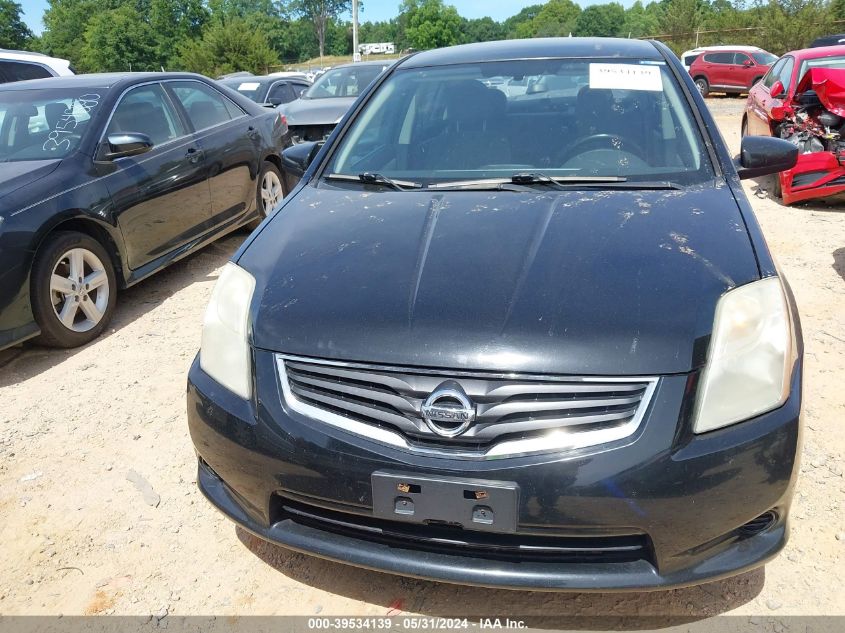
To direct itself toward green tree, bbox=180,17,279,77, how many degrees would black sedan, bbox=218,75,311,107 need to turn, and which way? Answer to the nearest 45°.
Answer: approximately 135° to its right

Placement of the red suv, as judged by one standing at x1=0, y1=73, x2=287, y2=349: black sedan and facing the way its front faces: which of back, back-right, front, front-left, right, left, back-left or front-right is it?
back

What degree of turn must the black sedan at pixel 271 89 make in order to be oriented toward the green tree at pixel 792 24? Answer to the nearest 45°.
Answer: approximately 180°

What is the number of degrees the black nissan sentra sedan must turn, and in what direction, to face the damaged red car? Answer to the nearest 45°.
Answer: approximately 135° to its left

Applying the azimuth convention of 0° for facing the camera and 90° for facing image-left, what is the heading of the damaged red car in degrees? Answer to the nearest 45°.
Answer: approximately 315°

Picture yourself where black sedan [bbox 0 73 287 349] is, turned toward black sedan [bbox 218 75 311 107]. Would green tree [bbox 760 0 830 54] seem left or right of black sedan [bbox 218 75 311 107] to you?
right

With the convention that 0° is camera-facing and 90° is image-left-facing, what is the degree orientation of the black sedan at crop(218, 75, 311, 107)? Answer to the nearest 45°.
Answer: approximately 45°

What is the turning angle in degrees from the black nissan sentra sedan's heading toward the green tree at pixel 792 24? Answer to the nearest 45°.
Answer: approximately 180°
